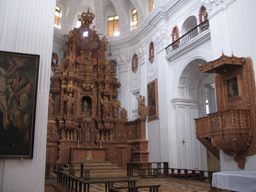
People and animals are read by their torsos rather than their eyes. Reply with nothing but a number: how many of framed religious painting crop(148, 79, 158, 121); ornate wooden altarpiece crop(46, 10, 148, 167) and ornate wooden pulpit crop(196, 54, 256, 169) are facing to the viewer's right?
0

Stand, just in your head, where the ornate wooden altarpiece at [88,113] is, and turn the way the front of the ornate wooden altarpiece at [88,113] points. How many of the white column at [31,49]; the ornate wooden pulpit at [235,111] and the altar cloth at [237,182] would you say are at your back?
0

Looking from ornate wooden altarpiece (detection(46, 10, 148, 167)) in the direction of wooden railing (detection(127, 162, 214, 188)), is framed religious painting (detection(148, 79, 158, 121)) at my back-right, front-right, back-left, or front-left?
front-left

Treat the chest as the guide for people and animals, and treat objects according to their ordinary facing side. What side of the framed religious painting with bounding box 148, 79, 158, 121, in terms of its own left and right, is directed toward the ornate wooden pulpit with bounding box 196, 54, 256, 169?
left

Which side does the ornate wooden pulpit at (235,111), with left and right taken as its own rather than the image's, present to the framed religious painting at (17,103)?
front

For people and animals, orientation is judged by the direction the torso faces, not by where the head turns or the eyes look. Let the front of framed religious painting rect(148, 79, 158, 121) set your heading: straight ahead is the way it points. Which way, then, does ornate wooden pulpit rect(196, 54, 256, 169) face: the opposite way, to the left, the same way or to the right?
the same way

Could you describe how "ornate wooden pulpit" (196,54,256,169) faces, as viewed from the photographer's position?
facing the viewer and to the left of the viewer

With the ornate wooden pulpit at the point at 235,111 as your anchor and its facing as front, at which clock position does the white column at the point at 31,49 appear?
The white column is roughly at 12 o'clock from the ornate wooden pulpit.

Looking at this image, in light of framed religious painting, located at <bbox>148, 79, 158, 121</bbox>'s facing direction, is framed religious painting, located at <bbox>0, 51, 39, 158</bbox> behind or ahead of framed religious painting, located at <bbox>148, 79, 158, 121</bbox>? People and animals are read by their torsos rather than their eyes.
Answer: ahead

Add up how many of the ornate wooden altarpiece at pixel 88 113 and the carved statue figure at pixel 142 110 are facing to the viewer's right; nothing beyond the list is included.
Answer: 0

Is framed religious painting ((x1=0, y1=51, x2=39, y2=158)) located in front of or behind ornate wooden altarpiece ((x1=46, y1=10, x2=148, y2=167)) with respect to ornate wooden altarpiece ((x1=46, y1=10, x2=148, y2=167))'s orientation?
in front

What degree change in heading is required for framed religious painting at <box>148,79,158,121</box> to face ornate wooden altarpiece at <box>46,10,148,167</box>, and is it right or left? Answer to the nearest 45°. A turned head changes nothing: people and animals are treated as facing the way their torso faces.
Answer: approximately 45° to its right

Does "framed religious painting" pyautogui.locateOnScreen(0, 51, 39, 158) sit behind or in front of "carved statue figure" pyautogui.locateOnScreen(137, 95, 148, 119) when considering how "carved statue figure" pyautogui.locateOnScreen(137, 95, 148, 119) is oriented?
in front

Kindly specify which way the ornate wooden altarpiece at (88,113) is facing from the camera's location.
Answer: facing the viewer

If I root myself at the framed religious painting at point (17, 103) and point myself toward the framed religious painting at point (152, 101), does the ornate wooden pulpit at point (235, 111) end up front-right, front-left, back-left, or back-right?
front-right

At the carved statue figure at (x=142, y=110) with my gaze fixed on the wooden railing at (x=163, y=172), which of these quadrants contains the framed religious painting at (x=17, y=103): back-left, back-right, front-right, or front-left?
front-right

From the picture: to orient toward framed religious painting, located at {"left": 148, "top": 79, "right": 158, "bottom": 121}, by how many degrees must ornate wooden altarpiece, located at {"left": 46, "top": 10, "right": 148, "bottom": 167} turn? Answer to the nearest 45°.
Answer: approximately 45° to its left
